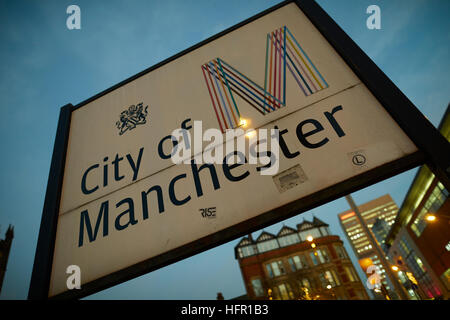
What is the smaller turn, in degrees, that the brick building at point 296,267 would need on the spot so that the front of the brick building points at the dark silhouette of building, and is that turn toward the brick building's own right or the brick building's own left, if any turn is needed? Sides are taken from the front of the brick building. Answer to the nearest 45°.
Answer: approximately 90° to the brick building's own right

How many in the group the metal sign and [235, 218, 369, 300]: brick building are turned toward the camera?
2

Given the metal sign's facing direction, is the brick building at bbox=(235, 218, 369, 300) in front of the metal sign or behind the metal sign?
behind

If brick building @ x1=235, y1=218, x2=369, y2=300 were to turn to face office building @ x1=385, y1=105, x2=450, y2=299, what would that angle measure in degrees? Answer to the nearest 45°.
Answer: approximately 90° to its left

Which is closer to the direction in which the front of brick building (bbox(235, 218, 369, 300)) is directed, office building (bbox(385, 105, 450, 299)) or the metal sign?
the metal sign

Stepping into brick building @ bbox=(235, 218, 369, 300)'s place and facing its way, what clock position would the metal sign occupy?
The metal sign is roughly at 12 o'clock from the brick building.

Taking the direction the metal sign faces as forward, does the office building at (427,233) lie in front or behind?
behind

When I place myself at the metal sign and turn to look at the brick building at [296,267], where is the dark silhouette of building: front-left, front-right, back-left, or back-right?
front-left

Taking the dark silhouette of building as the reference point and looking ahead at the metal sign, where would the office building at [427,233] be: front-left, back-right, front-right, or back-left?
front-left

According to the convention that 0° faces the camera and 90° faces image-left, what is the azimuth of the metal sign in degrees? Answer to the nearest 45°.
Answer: approximately 0°

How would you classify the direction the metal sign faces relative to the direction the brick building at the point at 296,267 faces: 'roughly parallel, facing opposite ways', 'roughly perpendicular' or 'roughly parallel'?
roughly parallel

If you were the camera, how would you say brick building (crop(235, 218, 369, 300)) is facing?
facing the viewer

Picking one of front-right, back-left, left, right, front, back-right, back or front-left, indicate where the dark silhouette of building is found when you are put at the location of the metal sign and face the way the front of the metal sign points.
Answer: back-right
